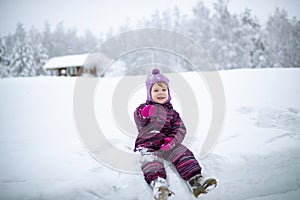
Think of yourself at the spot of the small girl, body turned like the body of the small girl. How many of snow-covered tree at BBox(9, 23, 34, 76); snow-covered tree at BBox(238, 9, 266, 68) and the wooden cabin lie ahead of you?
0

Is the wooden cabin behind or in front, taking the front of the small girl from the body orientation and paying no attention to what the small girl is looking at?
behind

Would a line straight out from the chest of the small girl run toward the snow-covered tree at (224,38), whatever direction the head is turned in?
no

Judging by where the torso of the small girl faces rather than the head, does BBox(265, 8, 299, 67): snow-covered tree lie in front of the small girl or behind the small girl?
behind

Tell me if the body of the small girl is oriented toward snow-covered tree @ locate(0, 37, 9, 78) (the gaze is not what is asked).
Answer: no

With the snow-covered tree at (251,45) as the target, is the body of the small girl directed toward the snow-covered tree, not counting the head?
no

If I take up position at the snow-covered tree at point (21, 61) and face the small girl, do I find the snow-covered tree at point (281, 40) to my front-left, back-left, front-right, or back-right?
front-left

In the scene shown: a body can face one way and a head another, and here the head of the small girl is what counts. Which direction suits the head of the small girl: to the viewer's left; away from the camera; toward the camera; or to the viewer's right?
toward the camera

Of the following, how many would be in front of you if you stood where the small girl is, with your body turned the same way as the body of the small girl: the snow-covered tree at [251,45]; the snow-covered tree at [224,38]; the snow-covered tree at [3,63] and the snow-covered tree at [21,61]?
0

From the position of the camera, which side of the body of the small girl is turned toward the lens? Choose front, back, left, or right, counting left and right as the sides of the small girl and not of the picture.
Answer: front

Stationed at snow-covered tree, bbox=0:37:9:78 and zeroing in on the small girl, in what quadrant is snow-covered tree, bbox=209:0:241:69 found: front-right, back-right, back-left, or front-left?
front-left

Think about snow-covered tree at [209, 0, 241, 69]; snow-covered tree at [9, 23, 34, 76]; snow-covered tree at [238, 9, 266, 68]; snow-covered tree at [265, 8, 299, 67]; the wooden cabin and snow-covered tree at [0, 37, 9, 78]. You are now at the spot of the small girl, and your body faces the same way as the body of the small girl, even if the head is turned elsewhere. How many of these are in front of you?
0
